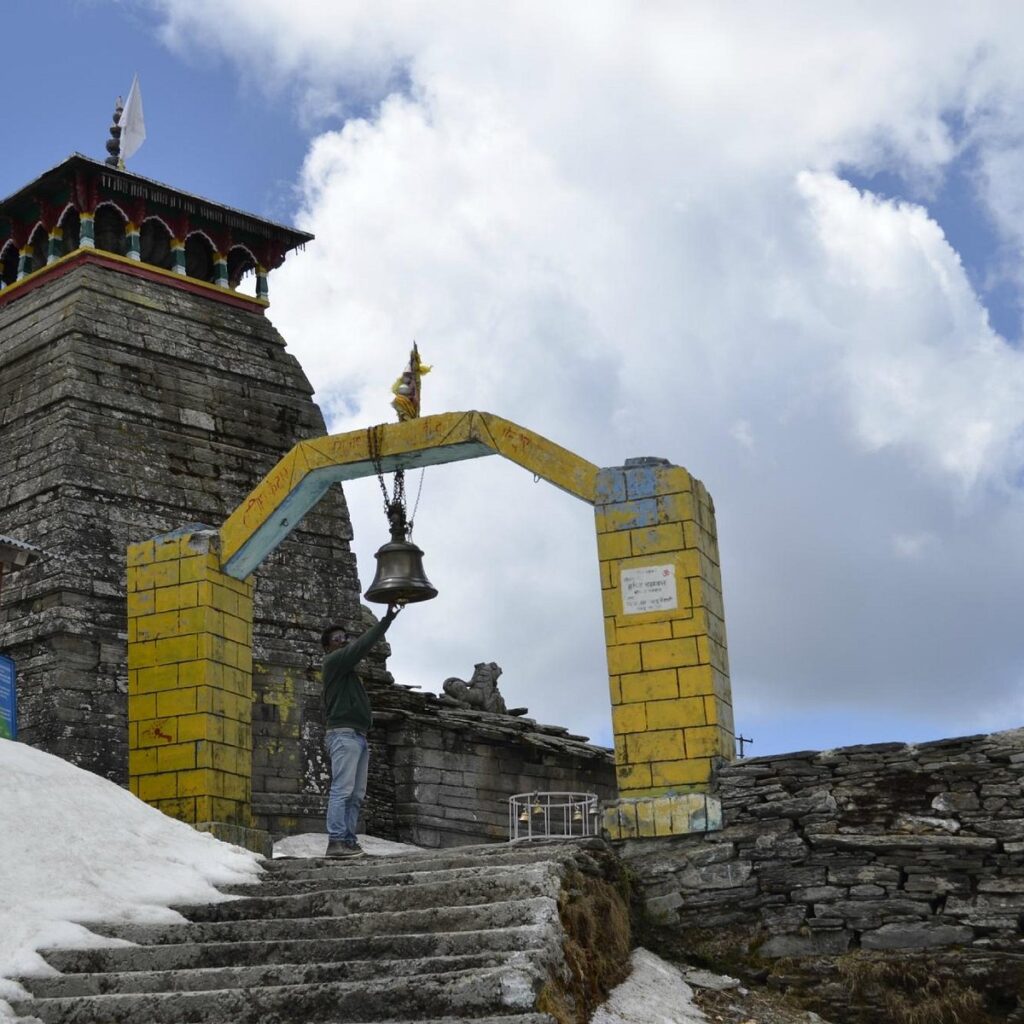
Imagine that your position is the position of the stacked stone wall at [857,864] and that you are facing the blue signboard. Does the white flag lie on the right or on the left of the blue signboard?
right

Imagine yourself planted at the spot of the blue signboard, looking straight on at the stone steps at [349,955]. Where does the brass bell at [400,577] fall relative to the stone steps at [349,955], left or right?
left

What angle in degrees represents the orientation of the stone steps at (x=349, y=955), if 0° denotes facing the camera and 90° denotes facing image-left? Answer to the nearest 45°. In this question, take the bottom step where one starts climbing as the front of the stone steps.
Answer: approximately 0°

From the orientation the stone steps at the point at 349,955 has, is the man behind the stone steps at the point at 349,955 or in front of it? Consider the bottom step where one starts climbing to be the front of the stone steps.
behind

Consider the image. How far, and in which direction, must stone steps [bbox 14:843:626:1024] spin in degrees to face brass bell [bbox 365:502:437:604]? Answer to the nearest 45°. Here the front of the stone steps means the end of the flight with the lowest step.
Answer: approximately 180°

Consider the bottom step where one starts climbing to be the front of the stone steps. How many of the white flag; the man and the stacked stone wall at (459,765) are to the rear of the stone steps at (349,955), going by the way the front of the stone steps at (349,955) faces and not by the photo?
3

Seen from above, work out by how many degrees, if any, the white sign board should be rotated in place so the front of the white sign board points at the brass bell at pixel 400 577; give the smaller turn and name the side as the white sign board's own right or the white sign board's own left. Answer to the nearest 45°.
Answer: approximately 90° to the white sign board's own right

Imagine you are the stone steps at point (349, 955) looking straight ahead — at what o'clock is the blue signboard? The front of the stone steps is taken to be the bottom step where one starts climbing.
The blue signboard is roughly at 5 o'clock from the stone steps.

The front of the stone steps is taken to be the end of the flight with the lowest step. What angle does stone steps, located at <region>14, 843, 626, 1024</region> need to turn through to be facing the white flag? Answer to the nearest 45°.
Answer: approximately 180°

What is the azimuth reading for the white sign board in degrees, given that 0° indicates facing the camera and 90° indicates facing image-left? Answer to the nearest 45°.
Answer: approximately 0°

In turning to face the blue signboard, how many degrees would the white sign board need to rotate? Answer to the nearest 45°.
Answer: approximately 90° to its right

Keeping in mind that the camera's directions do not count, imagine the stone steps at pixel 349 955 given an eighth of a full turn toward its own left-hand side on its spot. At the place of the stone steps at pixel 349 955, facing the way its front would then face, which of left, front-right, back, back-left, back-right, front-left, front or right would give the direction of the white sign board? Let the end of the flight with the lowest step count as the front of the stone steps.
left

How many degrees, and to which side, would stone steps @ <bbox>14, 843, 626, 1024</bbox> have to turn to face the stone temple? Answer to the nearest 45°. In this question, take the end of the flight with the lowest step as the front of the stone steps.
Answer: approximately 180°
